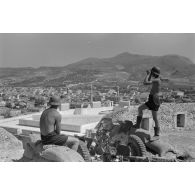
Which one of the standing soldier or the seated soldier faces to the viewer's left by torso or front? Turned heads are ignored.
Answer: the standing soldier

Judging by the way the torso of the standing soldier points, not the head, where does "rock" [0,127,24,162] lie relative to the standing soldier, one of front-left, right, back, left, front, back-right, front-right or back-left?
front

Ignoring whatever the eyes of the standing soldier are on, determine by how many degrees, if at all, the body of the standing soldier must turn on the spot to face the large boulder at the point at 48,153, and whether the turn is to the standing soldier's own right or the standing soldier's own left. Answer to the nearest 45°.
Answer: approximately 45° to the standing soldier's own left

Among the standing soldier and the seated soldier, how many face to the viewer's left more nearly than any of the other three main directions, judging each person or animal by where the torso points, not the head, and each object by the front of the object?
1

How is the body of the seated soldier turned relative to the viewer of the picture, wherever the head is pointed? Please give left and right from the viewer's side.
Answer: facing away from the viewer and to the right of the viewer

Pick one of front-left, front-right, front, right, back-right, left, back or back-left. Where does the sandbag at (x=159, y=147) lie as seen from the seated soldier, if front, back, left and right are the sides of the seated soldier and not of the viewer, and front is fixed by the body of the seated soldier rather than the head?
front-right

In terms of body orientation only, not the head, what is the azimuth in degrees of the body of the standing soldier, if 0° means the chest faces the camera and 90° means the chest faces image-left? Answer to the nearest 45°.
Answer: approximately 90°

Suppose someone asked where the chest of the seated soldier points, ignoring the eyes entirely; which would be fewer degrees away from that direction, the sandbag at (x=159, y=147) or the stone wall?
the stone wall

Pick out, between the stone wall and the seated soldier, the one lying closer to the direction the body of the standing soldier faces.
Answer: the seated soldier

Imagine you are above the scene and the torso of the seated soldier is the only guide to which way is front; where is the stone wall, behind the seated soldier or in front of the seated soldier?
in front
